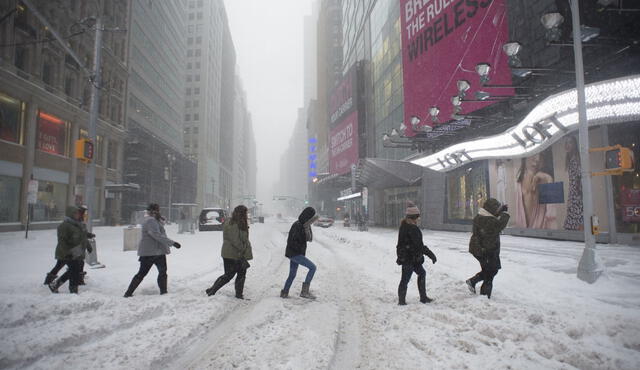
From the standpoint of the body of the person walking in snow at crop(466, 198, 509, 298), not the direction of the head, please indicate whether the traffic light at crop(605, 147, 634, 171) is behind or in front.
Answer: in front

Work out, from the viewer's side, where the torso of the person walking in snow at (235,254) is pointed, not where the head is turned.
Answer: to the viewer's right

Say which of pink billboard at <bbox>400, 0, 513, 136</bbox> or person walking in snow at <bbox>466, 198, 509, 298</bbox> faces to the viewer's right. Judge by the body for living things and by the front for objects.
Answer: the person walking in snow

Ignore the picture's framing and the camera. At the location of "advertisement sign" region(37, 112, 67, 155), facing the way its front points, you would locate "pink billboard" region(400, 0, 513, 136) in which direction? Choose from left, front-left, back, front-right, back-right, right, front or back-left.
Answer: front

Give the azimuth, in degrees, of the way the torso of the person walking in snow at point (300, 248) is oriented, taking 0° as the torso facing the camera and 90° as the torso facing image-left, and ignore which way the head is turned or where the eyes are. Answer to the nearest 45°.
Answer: approximately 270°

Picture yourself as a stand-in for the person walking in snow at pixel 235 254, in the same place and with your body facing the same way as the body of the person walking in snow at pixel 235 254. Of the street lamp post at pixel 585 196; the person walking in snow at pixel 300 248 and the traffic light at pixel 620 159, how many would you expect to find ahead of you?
3

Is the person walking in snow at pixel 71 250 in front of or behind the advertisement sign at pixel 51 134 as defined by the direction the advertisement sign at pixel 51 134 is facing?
in front

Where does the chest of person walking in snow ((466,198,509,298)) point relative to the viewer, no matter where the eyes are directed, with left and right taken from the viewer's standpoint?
facing to the right of the viewer

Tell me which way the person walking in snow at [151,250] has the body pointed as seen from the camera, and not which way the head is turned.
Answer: to the viewer's right

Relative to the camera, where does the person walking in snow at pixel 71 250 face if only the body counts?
to the viewer's right

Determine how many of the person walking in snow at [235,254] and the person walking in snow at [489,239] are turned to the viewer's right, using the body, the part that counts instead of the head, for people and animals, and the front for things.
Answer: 2

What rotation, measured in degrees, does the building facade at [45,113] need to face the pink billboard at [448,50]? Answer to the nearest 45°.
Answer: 0° — it already faces it

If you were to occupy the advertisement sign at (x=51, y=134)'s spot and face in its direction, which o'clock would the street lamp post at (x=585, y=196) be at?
The street lamp post is roughly at 1 o'clock from the advertisement sign.

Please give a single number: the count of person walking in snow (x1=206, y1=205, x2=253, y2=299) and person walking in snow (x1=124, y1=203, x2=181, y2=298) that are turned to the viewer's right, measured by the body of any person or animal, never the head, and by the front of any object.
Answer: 2
